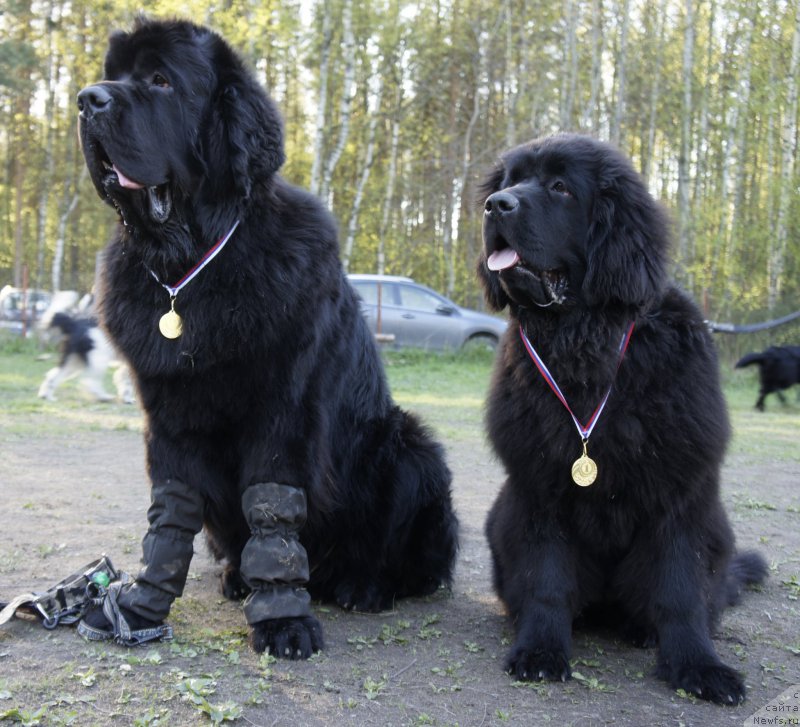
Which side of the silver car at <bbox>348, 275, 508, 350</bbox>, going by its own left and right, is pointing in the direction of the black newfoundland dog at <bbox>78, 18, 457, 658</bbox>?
right

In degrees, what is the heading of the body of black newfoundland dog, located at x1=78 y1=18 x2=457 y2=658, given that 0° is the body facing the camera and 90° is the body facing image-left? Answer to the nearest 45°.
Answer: approximately 45°

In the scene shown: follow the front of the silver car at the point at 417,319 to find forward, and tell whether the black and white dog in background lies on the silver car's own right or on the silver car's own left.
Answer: on the silver car's own right

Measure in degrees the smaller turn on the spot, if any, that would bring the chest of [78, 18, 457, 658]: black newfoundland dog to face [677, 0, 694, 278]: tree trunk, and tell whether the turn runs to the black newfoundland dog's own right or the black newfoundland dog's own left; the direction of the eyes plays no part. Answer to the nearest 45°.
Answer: approximately 180°

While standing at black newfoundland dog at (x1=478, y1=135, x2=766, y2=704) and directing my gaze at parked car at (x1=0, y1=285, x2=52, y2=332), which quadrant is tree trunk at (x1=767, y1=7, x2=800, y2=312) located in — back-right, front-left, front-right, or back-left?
front-right

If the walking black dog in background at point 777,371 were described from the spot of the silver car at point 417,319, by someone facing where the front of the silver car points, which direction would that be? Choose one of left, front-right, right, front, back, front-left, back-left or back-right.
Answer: front-right

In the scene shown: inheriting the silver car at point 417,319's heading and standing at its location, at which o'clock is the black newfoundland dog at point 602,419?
The black newfoundland dog is roughly at 3 o'clock from the silver car.

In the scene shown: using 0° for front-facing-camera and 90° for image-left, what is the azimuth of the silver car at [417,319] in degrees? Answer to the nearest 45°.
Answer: approximately 270°

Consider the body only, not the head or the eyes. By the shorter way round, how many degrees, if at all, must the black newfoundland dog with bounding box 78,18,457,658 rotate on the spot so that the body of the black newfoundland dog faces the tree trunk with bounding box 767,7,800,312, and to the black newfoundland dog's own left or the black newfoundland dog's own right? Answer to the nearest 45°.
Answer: approximately 180°

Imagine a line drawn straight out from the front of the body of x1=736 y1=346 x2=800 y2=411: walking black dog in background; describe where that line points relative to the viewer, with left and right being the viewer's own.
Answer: facing to the right of the viewer
